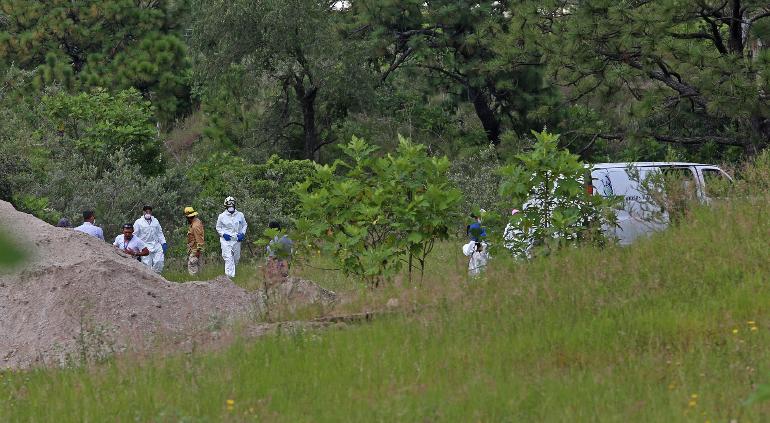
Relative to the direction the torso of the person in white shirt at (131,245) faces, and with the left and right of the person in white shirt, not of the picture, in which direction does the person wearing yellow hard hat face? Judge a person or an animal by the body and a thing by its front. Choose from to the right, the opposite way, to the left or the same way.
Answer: to the right

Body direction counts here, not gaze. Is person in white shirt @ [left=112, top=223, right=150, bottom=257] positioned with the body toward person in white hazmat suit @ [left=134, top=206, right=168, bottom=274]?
no

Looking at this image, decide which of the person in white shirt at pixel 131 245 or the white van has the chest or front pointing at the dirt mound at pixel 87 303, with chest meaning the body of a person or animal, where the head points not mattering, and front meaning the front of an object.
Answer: the person in white shirt

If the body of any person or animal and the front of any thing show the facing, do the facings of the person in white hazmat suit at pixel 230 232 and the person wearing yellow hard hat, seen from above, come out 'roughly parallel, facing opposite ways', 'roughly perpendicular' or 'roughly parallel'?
roughly perpendicular

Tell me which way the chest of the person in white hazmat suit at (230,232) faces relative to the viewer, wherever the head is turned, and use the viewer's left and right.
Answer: facing the viewer

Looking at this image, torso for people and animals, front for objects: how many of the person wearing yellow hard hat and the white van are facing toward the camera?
0

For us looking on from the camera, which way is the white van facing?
facing to the right of the viewer

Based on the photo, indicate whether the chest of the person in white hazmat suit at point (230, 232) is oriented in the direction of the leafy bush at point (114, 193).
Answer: no

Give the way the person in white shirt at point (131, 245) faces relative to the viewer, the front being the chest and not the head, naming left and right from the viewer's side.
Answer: facing the viewer

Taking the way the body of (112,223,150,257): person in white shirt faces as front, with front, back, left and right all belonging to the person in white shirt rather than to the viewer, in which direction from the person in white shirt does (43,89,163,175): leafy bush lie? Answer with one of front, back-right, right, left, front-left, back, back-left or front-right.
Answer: back

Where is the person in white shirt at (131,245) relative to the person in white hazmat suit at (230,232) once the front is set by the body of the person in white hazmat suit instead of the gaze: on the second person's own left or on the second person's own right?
on the second person's own right

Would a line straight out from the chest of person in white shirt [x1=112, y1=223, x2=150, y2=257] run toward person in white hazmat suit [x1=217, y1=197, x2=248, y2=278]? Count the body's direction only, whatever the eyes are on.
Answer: no

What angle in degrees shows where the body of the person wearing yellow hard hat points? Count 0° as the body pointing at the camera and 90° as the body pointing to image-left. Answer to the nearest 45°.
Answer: approximately 90°

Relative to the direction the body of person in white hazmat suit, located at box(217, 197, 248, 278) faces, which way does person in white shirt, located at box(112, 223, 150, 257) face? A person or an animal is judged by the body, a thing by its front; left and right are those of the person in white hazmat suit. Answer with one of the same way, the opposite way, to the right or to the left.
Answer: the same way

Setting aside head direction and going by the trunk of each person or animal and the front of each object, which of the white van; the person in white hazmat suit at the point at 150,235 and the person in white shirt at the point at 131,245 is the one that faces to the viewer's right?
the white van
